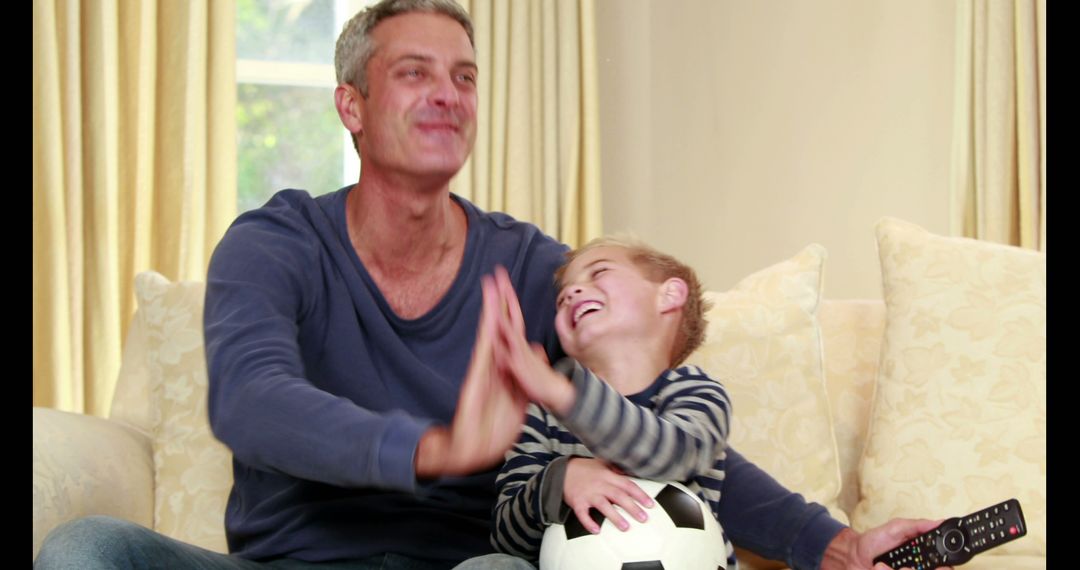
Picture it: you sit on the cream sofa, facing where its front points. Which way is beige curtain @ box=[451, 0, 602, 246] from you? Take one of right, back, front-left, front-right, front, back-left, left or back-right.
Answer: back

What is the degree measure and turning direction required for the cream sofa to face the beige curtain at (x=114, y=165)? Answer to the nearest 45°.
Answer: approximately 135° to its right

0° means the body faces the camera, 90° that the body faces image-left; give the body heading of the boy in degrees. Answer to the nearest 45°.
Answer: approximately 45°

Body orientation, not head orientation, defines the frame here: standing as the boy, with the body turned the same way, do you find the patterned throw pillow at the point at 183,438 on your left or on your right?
on your right

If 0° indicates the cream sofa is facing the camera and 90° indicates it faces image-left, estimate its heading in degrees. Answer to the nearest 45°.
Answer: approximately 0°

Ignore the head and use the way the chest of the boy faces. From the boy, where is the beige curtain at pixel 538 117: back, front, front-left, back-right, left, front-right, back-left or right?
back-right
